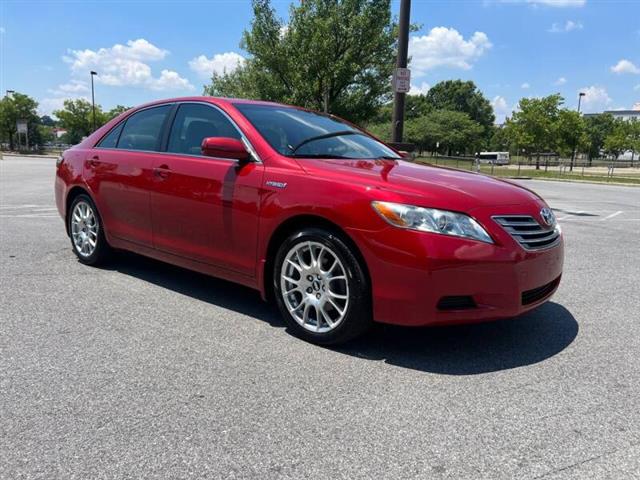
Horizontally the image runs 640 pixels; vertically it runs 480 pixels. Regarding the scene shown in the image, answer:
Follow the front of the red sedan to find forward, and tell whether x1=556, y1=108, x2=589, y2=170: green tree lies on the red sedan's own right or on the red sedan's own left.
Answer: on the red sedan's own left

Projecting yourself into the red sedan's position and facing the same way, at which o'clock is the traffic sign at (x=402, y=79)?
The traffic sign is roughly at 8 o'clock from the red sedan.

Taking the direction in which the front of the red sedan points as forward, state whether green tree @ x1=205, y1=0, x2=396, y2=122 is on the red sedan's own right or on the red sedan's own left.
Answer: on the red sedan's own left

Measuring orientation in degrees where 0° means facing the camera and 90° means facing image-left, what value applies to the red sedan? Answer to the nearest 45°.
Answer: approximately 315°

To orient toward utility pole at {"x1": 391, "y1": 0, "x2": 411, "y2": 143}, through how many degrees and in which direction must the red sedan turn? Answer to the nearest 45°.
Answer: approximately 135° to its left

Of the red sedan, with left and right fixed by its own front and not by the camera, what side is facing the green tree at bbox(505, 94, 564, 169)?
left
